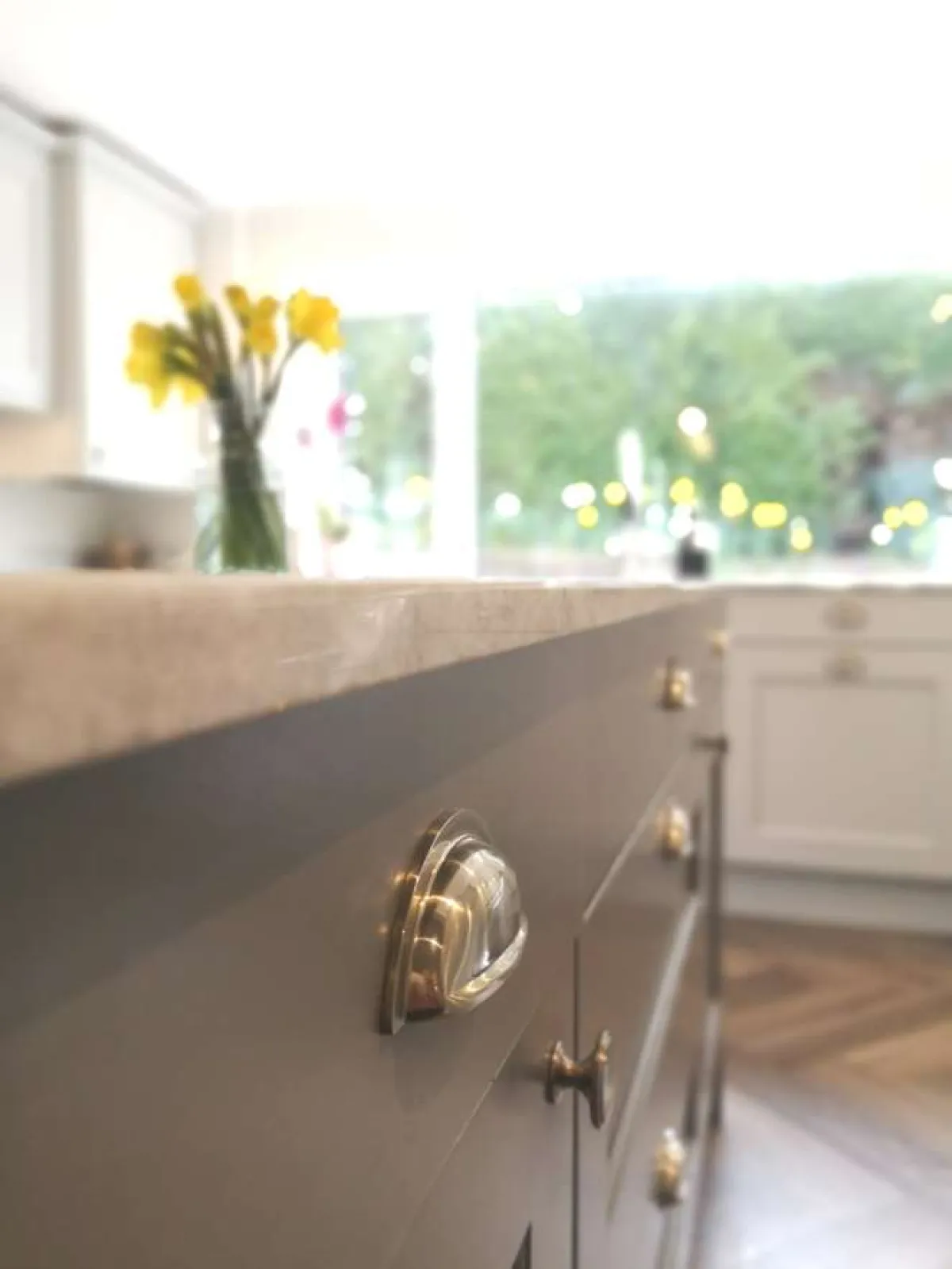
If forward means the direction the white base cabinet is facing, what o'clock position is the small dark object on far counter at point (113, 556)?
The small dark object on far counter is roughly at 3 o'clock from the white base cabinet.

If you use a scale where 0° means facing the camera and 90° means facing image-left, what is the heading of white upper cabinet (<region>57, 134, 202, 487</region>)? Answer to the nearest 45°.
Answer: approximately 315°

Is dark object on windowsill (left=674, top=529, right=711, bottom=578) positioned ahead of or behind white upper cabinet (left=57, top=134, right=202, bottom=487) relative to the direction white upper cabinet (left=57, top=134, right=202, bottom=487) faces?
ahead

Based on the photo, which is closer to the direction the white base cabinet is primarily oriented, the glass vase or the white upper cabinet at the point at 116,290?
the glass vase

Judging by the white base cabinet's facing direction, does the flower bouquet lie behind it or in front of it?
in front

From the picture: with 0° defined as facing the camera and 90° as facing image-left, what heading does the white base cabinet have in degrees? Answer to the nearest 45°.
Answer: approximately 0°

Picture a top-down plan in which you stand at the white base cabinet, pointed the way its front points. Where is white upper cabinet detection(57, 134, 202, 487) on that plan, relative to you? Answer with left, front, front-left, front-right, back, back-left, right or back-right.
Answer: right
